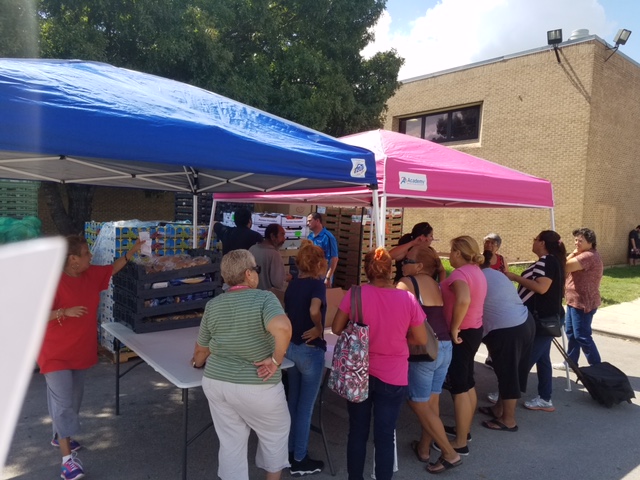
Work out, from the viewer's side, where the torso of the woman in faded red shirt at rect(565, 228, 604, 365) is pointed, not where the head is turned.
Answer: to the viewer's left

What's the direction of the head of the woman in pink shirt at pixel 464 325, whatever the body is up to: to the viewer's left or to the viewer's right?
to the viewer's left

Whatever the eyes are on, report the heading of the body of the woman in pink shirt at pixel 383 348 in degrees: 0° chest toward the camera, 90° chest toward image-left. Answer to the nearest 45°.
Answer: approximately 180°

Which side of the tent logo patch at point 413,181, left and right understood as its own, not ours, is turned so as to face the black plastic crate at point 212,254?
right

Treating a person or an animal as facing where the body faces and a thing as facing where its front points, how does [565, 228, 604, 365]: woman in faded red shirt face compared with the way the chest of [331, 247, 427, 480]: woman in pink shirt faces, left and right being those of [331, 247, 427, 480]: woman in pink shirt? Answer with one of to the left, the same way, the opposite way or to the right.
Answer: to the left

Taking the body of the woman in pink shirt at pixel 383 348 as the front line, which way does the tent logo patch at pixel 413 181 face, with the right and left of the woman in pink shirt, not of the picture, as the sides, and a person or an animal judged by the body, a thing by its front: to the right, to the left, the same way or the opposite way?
the opposite way

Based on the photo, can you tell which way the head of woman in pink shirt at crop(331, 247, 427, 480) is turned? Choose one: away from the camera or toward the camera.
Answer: away from the camera

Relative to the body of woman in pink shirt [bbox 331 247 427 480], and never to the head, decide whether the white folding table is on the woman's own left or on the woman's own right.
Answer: on the woman's own left

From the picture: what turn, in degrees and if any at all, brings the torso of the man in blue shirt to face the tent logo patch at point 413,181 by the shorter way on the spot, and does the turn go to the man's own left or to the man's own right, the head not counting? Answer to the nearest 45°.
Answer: approximately 45° to the man's own left

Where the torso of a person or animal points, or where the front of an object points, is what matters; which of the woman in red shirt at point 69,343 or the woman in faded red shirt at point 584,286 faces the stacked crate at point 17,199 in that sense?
the woman in faded red shirt

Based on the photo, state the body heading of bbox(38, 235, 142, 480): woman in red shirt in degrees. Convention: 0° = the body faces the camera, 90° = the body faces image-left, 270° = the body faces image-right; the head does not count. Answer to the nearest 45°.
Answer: approximately 315°
